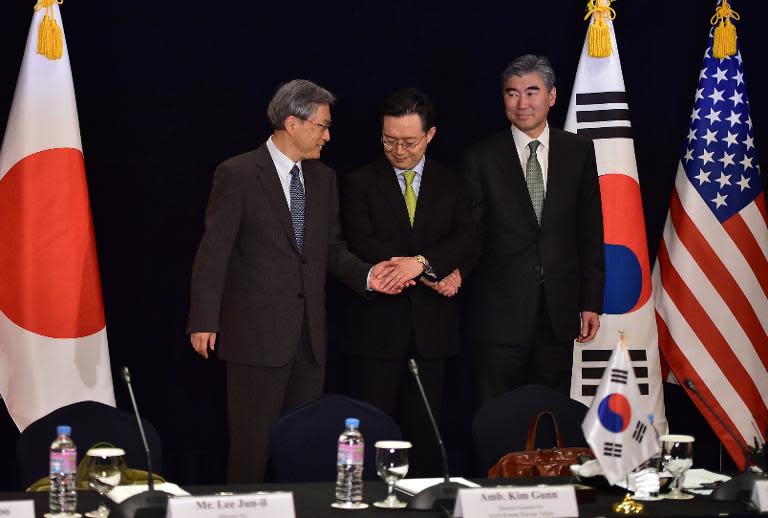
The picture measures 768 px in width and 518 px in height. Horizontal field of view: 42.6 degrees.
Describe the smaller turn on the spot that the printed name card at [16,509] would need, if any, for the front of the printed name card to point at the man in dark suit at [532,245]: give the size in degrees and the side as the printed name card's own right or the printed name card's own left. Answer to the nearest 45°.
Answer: approximately 135° to the printed name card's own left

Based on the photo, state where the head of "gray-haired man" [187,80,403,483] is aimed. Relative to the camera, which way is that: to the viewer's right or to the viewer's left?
to the viewer's right

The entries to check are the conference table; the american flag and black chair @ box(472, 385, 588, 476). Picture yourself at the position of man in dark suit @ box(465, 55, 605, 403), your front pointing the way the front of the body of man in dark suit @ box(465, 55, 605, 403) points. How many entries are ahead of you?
2

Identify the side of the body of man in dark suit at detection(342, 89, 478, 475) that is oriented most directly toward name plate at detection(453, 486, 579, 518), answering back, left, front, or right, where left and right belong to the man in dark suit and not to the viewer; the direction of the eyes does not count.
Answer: front

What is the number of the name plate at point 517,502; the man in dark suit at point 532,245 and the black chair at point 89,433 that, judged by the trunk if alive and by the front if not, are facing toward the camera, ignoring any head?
3

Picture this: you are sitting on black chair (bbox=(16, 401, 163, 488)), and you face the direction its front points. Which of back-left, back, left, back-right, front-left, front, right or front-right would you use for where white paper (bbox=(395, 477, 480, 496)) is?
front-left

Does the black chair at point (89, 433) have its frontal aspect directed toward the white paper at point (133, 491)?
yes

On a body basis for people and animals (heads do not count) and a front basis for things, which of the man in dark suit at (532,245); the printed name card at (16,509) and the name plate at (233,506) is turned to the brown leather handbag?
the man in dark suit

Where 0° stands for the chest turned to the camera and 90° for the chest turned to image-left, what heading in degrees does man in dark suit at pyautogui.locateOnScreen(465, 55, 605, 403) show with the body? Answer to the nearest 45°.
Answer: approximately 0°
